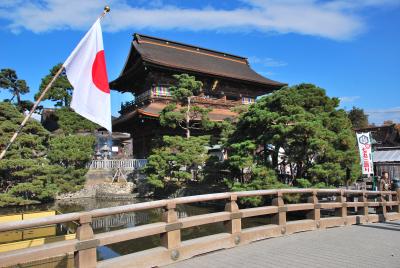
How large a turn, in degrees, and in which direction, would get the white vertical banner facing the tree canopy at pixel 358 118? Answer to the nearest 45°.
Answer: approximately 180°

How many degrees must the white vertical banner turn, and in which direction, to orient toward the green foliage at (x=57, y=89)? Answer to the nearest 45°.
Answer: approximately 90° to its right

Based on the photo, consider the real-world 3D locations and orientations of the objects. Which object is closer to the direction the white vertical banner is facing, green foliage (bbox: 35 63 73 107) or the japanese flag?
the japanese flag

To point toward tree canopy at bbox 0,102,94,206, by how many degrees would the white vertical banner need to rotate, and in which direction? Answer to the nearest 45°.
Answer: approximately 90° to its right

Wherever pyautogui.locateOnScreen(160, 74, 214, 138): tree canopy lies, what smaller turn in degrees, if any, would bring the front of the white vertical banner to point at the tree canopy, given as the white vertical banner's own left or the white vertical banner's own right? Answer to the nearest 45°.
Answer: approximately 90° to the white vertical banner's own right

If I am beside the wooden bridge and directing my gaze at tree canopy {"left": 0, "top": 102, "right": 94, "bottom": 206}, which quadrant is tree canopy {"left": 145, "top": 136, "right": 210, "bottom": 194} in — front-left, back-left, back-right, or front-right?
front-right

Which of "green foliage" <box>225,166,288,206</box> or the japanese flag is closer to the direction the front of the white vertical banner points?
the japanese flag

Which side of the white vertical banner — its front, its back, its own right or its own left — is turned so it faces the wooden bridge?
front

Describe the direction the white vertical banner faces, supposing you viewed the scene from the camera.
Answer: facing the viewer

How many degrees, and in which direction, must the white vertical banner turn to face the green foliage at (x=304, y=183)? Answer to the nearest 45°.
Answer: approximately 90° to its right

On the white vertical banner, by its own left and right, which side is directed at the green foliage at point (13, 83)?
right

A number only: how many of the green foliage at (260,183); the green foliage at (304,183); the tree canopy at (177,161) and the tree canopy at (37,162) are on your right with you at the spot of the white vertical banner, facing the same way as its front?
4

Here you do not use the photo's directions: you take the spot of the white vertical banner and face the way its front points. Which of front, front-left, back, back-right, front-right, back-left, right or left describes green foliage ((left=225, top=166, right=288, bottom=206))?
right
